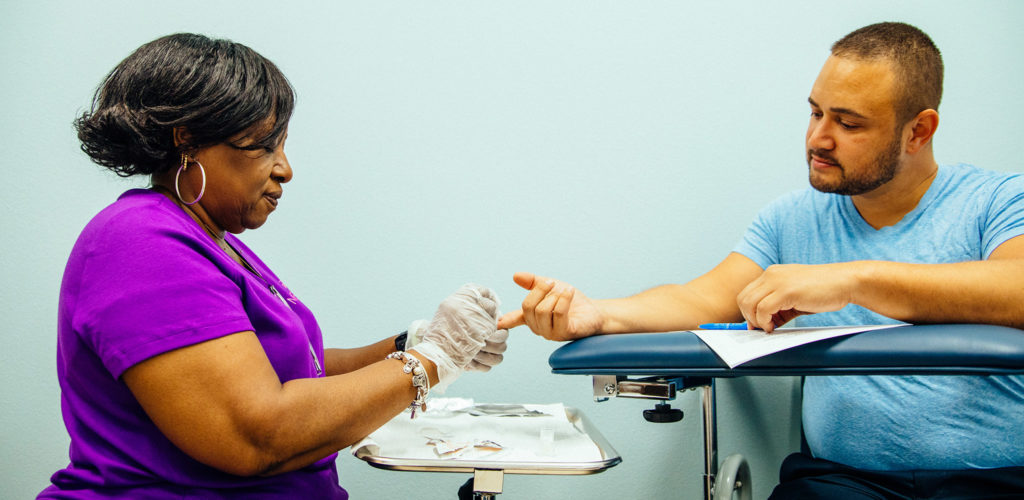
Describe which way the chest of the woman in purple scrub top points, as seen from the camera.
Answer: to the viewer's right

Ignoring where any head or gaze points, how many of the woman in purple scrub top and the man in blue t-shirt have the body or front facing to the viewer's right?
1

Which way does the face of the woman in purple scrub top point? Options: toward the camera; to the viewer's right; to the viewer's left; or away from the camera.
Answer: to the viewer's right

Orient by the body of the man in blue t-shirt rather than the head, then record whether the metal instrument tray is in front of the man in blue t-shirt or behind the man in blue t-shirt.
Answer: in front

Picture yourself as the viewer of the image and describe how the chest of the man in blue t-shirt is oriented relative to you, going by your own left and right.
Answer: facing the viewer and to the left of the viewer

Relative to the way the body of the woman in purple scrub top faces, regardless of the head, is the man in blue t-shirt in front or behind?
in front

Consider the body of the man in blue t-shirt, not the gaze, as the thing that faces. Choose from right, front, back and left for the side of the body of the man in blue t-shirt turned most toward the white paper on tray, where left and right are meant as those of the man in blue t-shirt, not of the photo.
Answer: front

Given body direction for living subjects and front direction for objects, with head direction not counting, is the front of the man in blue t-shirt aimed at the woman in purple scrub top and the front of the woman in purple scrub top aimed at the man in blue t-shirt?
no

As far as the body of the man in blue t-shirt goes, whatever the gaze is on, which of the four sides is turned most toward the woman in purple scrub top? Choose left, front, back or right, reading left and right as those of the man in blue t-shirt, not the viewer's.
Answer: front

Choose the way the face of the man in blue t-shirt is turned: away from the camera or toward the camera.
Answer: toward the camera

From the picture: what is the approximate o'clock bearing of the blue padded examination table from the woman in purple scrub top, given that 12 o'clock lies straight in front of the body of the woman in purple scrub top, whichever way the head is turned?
The blue padded examination table is roughly at 1 o'clock from the woman in purple scrub top.

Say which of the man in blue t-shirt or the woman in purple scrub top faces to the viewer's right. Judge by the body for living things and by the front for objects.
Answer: the woman in purple scrub top
